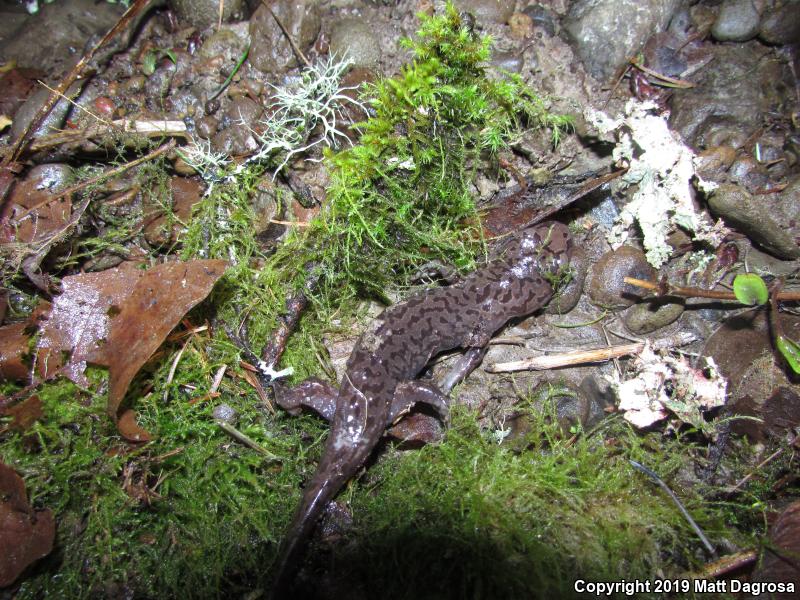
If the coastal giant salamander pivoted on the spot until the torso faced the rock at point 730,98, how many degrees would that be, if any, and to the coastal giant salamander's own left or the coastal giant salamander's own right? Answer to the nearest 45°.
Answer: approximately 45° to the coastal giant salamander's own right

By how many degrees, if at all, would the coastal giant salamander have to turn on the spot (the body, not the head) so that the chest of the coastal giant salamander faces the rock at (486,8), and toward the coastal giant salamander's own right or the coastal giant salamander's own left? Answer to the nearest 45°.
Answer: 0° — it already faces it

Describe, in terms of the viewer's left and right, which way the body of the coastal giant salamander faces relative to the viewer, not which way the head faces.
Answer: facing away from the viewer and to the right of the viewer

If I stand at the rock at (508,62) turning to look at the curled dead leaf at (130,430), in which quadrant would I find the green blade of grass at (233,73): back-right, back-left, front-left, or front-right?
front-right

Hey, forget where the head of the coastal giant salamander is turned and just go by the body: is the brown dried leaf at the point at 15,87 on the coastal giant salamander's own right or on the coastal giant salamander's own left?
on the coastal giant salamander's own left

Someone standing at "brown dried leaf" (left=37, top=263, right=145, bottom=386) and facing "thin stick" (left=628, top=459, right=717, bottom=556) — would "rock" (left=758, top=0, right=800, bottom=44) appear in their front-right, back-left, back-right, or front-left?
front-left

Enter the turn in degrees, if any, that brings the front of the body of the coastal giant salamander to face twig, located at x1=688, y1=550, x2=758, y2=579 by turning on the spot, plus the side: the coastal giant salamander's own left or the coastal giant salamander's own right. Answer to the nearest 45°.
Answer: approximately 135° to the coastal giant salamander's own right

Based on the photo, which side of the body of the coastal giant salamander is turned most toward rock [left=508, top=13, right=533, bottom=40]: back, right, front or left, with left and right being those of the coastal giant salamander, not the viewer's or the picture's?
front

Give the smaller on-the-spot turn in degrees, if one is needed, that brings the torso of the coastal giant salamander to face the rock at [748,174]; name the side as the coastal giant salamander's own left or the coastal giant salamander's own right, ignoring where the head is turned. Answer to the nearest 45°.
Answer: approximately 45° to the coastal giant salamander's own right

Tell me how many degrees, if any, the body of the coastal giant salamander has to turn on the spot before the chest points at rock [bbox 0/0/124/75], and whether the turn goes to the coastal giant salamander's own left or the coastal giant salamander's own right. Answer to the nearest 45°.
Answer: approximately 45° to the coastal giant salamander's own left
